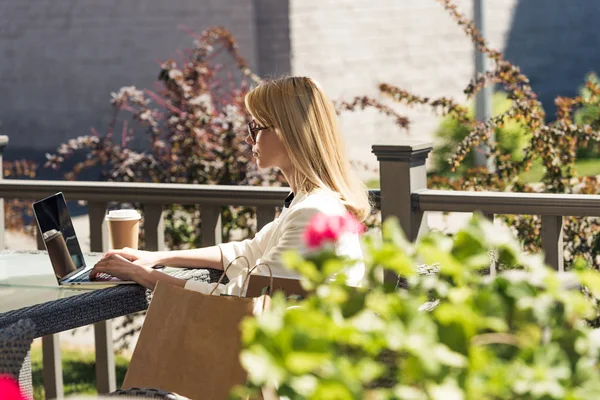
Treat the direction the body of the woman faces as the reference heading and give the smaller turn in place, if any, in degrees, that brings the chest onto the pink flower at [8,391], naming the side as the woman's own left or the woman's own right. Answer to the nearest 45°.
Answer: approximately 90° to the woman's own left

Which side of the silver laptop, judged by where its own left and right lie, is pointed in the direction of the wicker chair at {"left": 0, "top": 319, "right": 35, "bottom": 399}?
right

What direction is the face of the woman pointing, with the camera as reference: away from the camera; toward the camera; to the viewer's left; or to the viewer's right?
to the viewer's left

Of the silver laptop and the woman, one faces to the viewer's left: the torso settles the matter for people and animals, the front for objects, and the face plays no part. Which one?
the woman

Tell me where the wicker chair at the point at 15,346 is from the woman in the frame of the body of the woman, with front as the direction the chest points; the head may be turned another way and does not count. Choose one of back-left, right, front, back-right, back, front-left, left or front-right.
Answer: front-left

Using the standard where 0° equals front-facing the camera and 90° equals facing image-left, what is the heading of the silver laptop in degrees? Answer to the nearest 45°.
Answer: approximately 270°

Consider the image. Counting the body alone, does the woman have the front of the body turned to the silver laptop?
yes

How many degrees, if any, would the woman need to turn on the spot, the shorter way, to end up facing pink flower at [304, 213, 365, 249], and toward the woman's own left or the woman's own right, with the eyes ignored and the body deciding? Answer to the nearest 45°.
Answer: approximately 90° to the woman's own left

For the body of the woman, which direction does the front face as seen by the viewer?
to the viewer's left

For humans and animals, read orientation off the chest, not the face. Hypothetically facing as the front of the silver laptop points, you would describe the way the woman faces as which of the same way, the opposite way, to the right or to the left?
the opposite way

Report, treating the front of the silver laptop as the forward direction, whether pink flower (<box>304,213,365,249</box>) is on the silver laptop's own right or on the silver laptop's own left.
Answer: on the silver laptop's own right

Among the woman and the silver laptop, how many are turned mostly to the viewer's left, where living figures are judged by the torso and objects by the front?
1

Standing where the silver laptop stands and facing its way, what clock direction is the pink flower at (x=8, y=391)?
The pink flower is roughly at 3 o'clock from the silver laptop.
